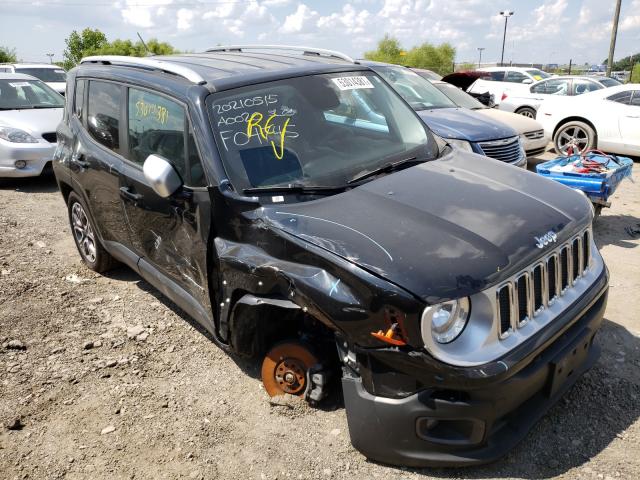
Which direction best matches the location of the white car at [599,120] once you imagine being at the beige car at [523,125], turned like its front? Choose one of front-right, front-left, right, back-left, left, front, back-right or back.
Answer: left

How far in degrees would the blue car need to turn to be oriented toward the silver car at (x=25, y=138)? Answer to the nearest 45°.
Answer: approximately 135° to its right

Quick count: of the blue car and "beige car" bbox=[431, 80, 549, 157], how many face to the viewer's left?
0

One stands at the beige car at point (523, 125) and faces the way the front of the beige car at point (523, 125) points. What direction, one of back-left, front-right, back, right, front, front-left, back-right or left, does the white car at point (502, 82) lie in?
back-left

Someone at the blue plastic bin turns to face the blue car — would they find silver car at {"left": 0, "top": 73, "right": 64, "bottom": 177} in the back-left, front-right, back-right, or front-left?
front-left

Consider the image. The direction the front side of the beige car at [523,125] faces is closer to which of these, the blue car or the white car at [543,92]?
the blue car

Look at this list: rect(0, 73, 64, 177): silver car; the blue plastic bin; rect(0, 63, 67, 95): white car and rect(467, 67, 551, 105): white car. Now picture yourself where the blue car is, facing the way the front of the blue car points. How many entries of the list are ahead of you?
1

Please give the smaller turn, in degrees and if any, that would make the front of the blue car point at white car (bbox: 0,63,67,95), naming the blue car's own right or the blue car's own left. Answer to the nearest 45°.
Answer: approximately 180°

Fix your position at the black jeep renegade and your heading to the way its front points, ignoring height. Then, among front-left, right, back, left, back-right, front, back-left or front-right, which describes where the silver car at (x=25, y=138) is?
back

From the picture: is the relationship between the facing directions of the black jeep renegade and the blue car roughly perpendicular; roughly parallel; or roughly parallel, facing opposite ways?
roughly parallel

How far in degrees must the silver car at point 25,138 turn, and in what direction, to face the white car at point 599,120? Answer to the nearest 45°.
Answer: approximately 45° to its left

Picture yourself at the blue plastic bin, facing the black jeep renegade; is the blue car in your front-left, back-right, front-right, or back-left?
back-right

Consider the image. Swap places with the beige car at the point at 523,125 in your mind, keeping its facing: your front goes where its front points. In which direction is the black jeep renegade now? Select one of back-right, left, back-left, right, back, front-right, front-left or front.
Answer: front-right

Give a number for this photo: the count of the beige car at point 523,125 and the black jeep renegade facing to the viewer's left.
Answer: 0

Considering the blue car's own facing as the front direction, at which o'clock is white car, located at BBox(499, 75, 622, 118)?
The white car is roughly at 8 o'clock from the blue car.
